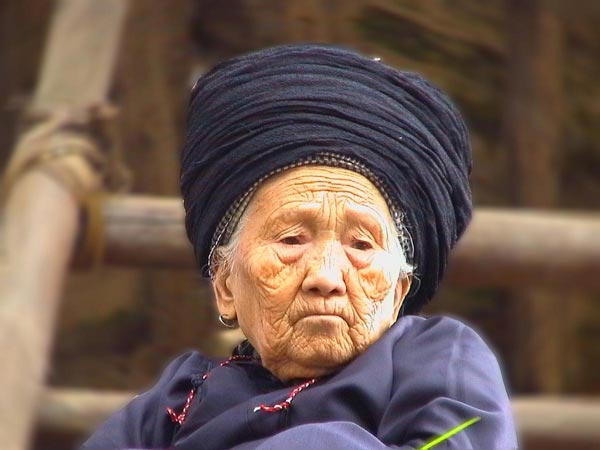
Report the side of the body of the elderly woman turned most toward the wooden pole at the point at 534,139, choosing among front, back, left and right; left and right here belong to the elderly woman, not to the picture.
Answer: back

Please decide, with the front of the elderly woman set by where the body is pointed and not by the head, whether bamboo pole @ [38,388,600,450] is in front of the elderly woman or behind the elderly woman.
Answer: behind

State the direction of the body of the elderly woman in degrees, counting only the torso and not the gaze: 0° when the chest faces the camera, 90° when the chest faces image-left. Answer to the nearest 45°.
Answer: approximately 0°

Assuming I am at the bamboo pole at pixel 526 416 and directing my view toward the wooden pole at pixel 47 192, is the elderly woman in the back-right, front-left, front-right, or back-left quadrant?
front-left

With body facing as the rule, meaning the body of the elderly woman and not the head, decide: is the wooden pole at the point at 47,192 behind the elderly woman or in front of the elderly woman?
behind
